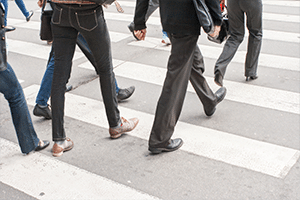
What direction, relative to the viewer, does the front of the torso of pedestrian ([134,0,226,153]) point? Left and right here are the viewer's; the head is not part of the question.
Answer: facing away from the viewer and to the right of the viewer

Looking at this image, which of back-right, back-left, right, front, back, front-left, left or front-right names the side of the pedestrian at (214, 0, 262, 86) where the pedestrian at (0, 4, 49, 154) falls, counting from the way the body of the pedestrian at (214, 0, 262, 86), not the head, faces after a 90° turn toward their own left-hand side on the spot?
left

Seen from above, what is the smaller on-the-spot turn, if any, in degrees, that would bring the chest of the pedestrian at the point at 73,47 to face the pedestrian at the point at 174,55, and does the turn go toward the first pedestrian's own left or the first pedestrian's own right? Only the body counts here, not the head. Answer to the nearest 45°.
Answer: approximately 45° to the first pedestrian's own right

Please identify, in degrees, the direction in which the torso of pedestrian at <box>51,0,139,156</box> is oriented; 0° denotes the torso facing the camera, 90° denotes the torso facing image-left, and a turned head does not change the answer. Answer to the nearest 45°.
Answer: approximately 225°

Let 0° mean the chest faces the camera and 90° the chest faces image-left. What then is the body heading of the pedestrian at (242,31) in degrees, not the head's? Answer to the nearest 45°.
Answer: approximately 225°

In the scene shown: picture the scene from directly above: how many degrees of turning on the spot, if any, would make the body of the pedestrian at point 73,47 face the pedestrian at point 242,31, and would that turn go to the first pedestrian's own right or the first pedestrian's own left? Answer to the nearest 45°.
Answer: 0° — they already face them

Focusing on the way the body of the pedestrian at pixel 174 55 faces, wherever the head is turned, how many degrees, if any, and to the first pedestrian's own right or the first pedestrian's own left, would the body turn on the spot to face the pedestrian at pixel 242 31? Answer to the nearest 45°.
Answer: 0° — they already face them

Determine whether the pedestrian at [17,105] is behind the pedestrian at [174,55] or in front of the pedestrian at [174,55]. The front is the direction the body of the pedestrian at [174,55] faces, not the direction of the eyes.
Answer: behind

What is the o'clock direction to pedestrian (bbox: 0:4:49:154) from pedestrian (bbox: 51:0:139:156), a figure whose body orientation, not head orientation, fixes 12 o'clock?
pedestrian (bbox: 0:4:49:154) is roughly at 7 o'clock from pedestrian (bbox: 51:0:139:156).

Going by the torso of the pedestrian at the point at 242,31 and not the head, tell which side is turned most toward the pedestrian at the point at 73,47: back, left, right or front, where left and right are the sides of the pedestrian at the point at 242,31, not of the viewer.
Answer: back
